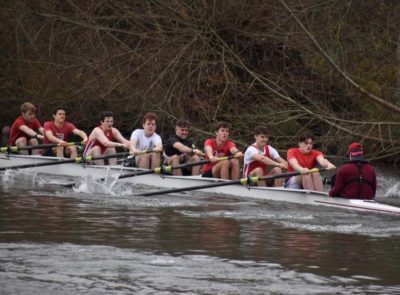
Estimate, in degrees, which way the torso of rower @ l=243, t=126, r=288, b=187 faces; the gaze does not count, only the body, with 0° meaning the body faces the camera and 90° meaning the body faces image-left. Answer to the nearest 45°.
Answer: approximately 315°

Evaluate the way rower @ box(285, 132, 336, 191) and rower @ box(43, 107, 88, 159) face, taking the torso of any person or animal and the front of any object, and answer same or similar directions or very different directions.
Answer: same or similar directions

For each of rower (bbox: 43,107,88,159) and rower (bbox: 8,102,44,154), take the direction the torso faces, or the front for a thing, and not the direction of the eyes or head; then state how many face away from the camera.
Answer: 0

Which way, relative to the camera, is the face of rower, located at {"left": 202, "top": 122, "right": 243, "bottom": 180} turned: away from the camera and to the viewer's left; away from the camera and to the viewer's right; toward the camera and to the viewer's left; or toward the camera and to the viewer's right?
toward the camera and to the viewer's right

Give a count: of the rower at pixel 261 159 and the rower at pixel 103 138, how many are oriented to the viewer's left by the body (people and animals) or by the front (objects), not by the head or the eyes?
0

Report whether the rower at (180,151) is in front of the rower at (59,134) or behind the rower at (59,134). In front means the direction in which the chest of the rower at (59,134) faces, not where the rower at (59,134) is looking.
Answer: in front

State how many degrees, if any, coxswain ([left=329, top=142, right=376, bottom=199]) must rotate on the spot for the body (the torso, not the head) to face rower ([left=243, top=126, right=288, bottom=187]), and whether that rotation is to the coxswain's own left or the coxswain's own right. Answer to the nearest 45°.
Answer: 0° — they already face them

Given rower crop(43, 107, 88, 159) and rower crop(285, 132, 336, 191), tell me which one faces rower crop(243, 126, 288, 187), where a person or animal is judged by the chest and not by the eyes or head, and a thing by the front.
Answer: rower crop(43, 107, 88, 159)

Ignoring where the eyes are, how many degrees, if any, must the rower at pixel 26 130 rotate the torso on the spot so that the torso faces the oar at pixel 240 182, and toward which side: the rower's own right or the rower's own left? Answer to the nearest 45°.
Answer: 0° — they already face it

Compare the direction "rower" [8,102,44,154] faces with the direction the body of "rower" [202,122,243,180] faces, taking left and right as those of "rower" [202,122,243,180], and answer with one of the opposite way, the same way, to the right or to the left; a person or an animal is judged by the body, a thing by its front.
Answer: the same way

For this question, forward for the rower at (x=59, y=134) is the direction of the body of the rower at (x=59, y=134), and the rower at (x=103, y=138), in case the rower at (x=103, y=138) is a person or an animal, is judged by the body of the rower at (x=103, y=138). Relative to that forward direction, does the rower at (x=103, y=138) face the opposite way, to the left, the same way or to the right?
the same way

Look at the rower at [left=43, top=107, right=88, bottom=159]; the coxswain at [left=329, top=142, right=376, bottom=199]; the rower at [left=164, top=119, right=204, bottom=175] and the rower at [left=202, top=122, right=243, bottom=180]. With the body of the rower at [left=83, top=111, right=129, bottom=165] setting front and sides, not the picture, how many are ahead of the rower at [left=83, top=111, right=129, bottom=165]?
3

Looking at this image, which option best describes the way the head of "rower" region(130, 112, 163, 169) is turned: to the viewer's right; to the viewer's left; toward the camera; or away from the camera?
toward the camera

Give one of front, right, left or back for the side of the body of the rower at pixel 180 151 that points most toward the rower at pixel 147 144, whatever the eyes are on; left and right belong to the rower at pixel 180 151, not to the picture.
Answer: back

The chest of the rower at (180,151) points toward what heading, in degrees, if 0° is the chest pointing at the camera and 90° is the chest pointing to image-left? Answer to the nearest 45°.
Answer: approximately 315°

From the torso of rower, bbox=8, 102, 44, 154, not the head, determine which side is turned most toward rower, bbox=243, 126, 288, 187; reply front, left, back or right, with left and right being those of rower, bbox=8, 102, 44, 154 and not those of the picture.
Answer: front

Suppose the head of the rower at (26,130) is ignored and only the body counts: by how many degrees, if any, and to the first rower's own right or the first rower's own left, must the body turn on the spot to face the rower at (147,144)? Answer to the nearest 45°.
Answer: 0° — they already face them

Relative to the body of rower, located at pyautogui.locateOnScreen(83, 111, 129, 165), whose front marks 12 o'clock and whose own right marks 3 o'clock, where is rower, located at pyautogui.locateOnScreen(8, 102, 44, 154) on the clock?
rower, located at pyautogui.locateOnScreen(8, 102, 44, 154) is roughly at 6 o'clock from rower, located at pyautogui.locateOnScreen(83, 111, 129, 165).

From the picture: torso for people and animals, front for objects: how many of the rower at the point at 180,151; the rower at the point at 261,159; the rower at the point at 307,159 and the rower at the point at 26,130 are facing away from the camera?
0

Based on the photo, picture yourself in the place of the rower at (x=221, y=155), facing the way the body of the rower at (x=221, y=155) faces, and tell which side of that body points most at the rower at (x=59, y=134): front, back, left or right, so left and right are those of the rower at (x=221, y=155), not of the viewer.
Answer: back

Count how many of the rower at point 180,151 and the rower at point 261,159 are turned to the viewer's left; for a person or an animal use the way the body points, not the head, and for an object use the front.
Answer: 0

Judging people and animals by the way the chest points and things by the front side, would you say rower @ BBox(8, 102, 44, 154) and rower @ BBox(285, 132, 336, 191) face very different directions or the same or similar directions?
same or similar directions
